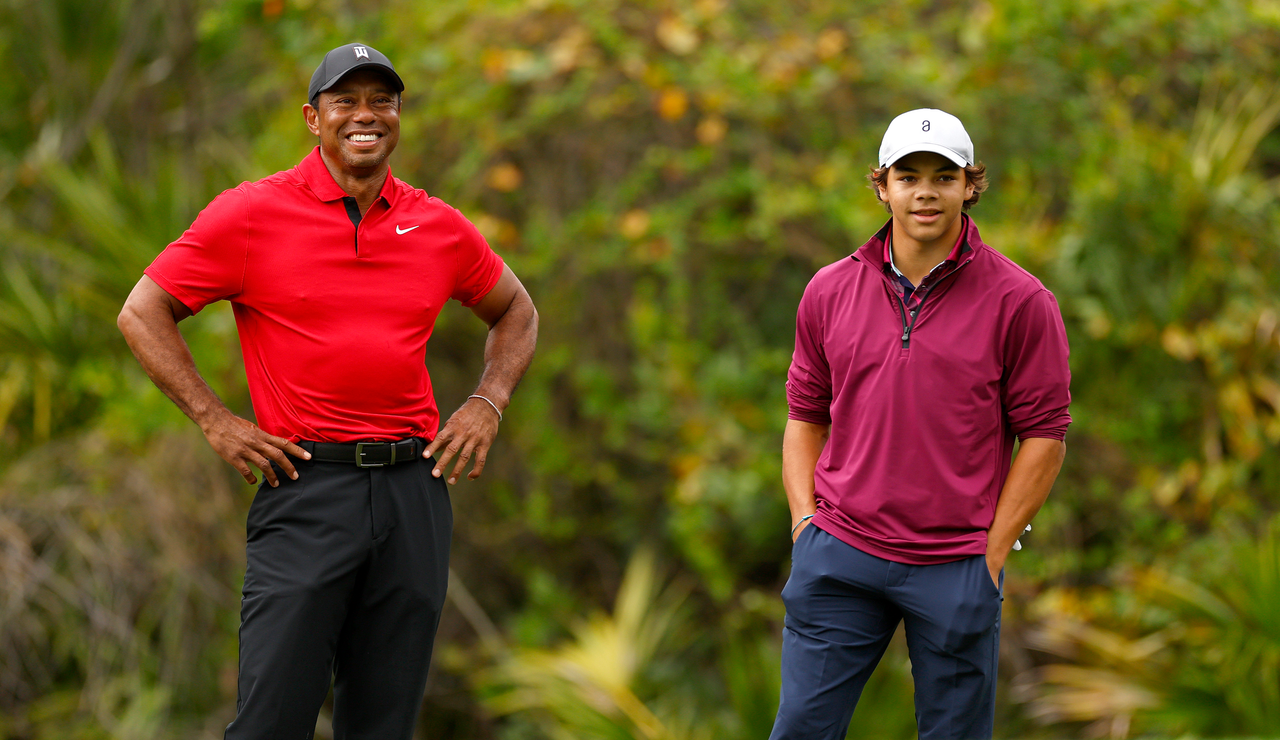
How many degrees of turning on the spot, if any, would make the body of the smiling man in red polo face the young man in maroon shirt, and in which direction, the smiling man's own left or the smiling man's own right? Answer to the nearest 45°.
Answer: approximately 90° to the smiling man's own left

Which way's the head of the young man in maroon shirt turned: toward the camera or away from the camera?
toward the camera

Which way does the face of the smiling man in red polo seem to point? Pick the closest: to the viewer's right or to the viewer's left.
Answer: to the viewer's right

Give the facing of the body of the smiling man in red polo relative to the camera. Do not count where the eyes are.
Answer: toward the camera
